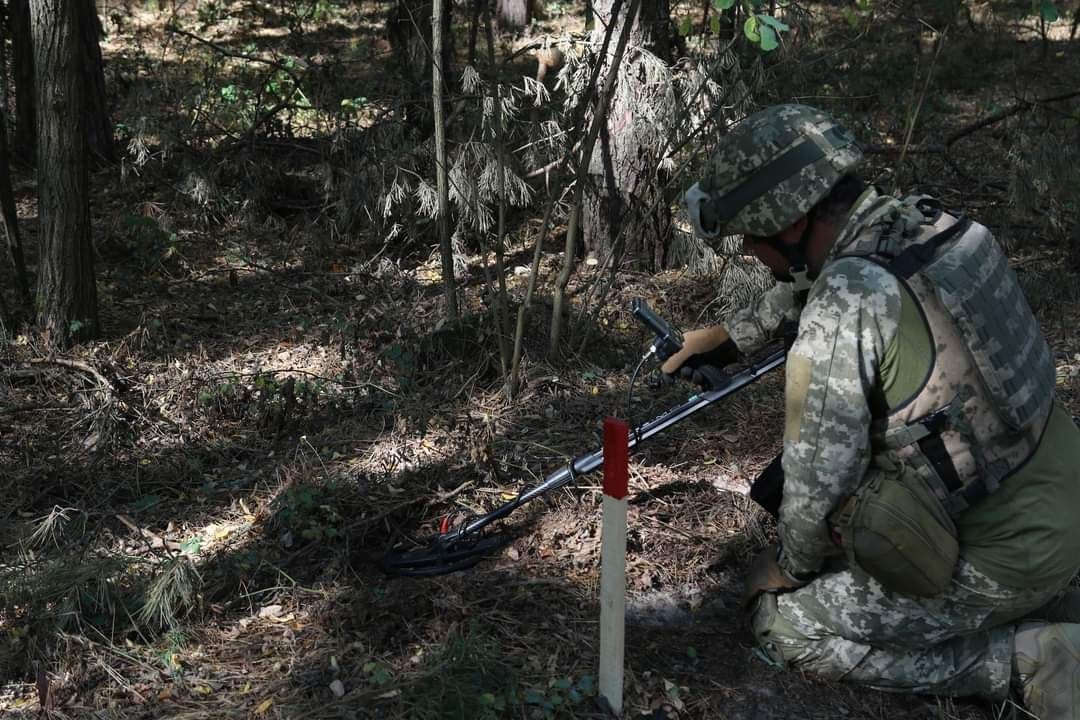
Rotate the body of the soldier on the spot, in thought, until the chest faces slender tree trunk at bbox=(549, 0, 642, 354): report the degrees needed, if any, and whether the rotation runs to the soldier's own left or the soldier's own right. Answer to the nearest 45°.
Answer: approximately 45° to the soldier's own right

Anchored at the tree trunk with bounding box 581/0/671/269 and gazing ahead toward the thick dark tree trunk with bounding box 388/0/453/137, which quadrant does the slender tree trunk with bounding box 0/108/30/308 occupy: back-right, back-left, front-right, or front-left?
front-left

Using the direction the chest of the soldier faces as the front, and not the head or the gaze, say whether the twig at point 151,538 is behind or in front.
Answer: in front

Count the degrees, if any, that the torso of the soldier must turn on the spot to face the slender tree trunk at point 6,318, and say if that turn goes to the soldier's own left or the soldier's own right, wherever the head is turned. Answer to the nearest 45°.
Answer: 0° — they already face it

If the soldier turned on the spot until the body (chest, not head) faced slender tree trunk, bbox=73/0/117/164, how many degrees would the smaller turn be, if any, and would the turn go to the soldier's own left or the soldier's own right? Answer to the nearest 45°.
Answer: approximately 45° to the soldier's own right

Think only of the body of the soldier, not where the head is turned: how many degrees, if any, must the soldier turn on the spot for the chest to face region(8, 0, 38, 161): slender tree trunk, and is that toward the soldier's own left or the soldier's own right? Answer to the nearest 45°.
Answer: approximately 45° to the soldier's own right

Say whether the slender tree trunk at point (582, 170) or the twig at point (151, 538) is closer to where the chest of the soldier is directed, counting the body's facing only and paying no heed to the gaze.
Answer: the twig

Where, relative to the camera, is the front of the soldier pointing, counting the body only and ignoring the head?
to the viewer's left

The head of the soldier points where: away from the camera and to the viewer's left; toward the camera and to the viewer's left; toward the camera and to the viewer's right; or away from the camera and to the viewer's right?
away from the camera and to the viewer's left
